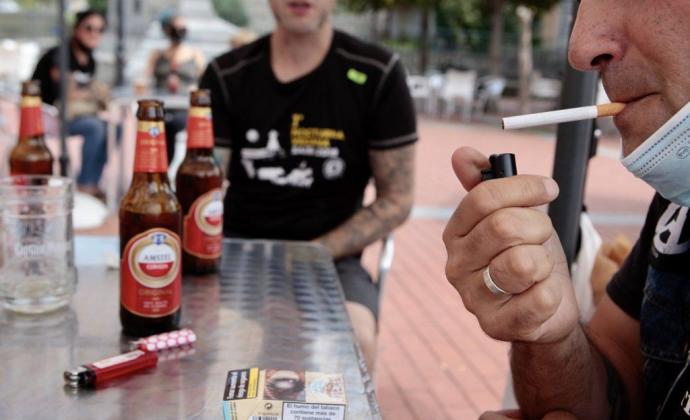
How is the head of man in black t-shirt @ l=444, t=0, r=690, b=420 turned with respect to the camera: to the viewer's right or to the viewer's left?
to the viewer's left

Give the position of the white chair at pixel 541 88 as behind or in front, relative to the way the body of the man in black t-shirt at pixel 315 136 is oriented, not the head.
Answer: behind

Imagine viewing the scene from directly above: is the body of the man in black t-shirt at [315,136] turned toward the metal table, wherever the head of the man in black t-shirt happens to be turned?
yes

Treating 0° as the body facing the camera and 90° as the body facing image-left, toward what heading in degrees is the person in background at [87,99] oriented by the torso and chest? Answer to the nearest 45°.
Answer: approximately 315°

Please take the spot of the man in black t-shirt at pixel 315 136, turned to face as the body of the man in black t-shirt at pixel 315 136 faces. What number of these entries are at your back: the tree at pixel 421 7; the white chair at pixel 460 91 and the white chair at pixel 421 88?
3

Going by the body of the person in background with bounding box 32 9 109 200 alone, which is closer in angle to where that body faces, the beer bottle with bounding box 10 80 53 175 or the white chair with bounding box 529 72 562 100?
the beer bottle

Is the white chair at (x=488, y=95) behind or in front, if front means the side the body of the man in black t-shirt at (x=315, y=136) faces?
behind

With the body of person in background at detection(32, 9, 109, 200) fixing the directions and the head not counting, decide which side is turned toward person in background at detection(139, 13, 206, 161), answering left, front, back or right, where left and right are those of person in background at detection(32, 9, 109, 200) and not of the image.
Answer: left

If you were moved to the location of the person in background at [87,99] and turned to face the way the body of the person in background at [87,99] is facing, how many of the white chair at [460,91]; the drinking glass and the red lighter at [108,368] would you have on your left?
1

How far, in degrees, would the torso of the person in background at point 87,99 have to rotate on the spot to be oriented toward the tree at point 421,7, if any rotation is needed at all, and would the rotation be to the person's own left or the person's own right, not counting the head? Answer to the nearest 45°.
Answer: approximately 90° to the person's own left

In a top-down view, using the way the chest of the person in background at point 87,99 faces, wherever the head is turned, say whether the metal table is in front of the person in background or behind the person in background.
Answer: in front

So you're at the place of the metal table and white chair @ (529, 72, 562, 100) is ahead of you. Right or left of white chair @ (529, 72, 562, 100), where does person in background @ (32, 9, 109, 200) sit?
left

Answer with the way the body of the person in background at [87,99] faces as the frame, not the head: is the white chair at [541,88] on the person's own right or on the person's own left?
on the person's own left

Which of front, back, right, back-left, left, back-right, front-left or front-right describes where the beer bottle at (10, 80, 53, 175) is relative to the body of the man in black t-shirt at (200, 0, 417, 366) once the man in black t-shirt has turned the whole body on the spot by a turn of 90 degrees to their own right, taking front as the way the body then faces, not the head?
front-left

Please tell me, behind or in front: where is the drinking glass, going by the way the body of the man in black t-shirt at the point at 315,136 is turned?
in front

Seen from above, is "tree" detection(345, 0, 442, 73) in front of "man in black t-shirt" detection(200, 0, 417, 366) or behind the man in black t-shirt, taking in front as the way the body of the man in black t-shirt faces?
behind

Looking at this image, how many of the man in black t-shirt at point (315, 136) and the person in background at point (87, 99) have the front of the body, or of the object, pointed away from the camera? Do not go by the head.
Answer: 0

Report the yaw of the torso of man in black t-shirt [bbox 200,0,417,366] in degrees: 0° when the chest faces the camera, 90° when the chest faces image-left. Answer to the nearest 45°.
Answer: approximately 0°
